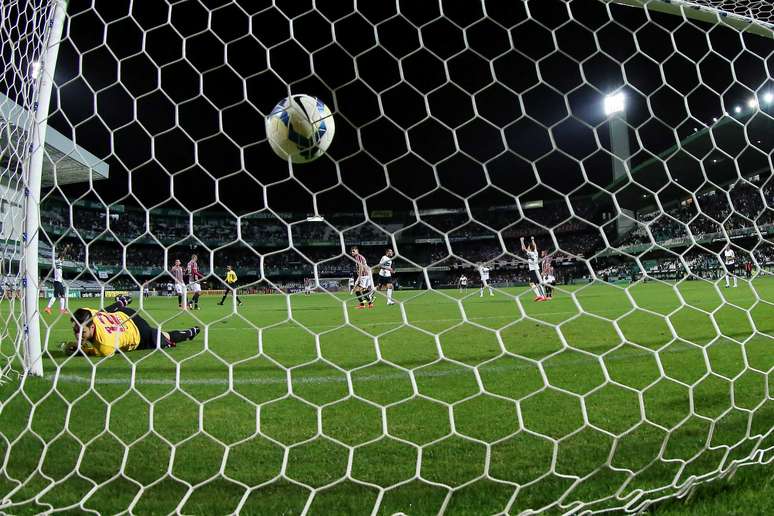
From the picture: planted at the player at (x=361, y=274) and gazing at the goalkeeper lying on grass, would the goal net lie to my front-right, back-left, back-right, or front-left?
front-left

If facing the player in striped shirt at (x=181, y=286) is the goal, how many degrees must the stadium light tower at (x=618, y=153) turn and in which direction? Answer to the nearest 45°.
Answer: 0° — it already faces them

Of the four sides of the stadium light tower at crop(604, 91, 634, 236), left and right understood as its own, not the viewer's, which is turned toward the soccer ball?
front

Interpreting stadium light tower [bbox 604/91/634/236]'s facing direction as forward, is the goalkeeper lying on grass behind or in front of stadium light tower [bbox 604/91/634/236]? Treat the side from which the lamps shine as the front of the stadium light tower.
in front

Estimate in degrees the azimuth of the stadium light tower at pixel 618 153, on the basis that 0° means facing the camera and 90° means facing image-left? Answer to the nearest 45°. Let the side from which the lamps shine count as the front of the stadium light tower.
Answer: approximately 45°

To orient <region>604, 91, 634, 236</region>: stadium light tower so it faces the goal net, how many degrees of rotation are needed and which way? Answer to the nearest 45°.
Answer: approximately 45° to its left
